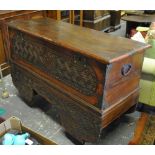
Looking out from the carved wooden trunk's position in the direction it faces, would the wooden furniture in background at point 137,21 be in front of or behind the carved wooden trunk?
behind

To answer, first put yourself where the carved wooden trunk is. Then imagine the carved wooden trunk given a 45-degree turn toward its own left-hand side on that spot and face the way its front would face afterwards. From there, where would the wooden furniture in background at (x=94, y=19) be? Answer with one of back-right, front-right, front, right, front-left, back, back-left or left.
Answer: back

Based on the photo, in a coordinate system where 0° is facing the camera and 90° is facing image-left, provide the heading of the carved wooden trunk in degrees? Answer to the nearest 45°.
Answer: approximately 45°

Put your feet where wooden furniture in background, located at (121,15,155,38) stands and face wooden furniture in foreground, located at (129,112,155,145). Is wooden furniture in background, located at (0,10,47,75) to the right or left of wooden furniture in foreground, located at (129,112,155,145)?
right

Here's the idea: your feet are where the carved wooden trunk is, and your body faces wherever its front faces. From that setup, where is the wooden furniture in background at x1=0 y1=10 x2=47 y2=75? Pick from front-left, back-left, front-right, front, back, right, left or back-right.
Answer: right

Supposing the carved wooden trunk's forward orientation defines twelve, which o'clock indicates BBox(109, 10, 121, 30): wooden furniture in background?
The wooden furniture in background is roughly at 5 o'clock from the carved wooden trunk.

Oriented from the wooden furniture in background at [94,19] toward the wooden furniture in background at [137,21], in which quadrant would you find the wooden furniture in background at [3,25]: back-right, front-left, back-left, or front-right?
back-right
